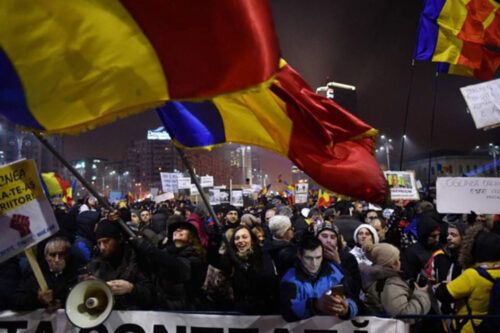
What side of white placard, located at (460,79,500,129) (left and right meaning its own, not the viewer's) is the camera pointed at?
front

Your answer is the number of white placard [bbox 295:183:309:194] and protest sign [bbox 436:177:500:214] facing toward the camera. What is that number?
2

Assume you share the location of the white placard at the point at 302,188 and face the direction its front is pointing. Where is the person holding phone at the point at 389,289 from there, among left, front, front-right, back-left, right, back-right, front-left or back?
front

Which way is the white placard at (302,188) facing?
toward the camera

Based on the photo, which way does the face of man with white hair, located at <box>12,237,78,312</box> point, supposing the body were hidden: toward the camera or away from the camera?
toward the camera

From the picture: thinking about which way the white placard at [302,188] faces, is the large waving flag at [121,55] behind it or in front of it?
in front

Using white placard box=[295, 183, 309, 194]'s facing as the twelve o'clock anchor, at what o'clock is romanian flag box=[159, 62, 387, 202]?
The romanian flag is roughly at 12 o'clock from the white placard.

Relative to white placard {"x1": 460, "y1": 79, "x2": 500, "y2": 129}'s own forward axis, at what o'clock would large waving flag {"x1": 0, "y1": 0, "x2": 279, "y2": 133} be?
The large waving flag is roughly at 1 o'clock from the white placard.

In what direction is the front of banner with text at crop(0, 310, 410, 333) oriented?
toward the camera

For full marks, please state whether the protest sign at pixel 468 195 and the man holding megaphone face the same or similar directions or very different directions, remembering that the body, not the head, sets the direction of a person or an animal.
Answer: same or similar directions

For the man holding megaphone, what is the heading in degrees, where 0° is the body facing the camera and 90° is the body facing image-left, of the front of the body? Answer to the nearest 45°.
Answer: approximately 45°

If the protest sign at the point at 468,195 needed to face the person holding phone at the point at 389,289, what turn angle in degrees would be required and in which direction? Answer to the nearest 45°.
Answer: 0° — it already faces them

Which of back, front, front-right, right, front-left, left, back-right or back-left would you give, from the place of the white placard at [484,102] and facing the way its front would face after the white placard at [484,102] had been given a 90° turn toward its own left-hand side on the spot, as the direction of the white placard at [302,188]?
back-left

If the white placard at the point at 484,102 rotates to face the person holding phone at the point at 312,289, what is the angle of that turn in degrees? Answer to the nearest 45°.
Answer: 0° — it already faces them
